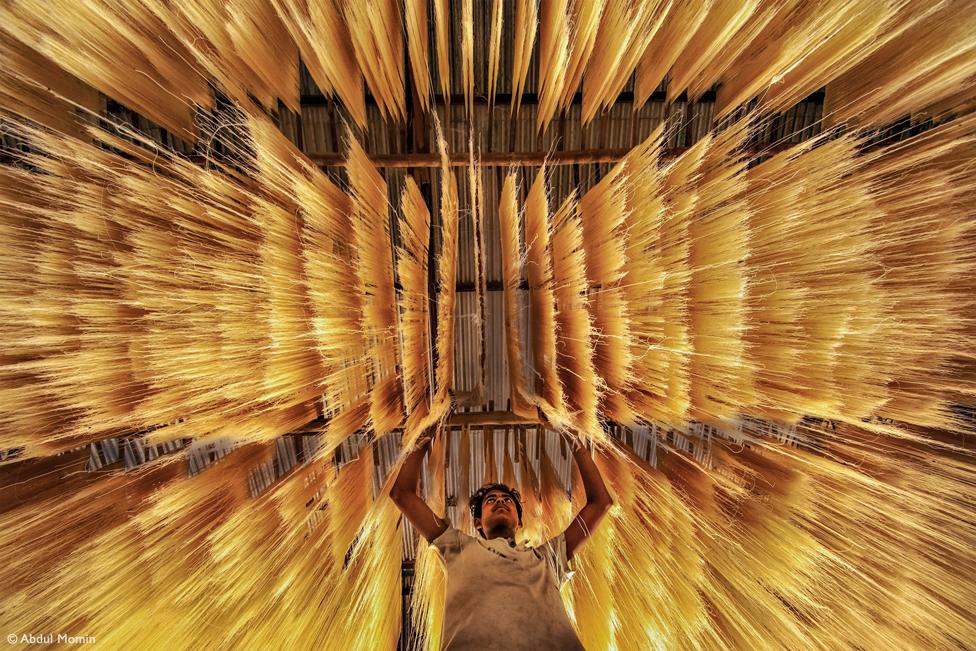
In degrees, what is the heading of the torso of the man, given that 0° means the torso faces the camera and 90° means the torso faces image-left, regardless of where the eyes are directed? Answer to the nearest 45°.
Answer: approximately 0°
